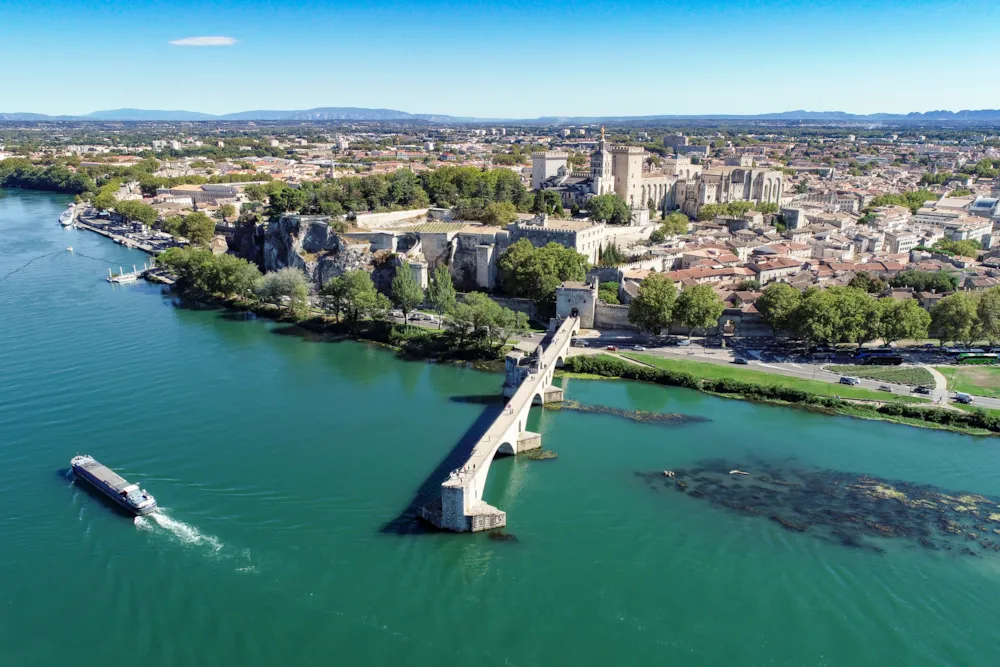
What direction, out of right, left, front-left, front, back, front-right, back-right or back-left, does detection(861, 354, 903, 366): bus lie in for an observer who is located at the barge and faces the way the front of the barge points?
back-right

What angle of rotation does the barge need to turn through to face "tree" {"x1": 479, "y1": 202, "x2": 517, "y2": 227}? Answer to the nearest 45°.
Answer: approximately 90° to its right

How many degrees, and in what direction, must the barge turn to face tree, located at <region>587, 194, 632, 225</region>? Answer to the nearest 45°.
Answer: approximately 90° to its right

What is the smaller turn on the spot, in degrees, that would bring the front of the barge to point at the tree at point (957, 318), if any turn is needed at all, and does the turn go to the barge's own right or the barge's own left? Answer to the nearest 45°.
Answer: approximately 135° to the barge's own right

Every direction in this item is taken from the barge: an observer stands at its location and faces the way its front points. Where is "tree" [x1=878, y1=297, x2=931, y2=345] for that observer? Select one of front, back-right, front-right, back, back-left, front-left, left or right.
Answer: back-right

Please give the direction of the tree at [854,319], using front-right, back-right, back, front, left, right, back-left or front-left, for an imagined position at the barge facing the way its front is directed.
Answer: back-right

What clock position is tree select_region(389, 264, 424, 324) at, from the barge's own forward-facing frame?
The tree is roughly at 3 o'clock from the barge.

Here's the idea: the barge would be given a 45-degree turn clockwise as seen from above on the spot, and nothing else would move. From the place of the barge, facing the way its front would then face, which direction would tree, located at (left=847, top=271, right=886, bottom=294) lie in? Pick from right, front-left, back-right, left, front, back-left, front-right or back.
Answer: right

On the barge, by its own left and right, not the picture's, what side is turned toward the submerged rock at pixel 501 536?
back

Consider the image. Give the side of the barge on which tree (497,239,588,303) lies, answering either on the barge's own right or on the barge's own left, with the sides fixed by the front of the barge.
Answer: on the barge's own right

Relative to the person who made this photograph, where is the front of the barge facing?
facing away from the viewer and to the left of the viewer
